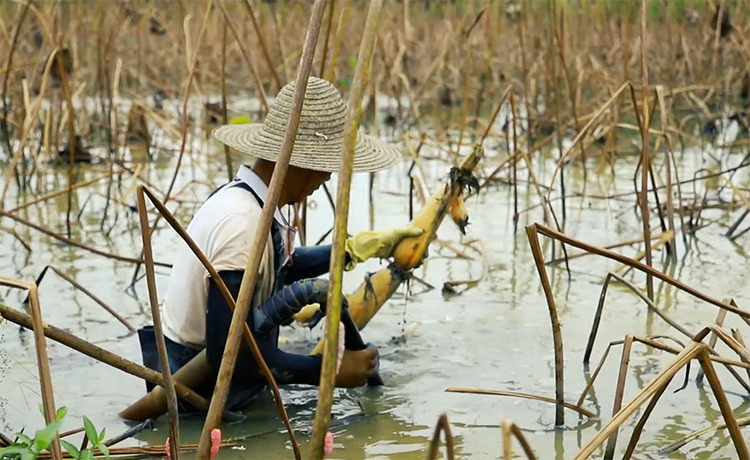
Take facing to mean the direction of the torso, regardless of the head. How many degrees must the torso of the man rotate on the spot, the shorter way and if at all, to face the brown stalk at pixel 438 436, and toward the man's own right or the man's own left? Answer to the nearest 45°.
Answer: approximately 90° to the man's own right

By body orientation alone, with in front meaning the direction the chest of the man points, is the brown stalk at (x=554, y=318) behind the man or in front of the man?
in front

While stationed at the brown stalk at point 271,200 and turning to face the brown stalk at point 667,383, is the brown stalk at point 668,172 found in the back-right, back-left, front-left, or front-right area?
front-left

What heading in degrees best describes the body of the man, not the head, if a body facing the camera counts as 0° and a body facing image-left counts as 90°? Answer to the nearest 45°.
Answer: approximately 270°

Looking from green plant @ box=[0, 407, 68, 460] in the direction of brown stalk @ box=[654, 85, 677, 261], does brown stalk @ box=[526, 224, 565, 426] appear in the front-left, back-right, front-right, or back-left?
front-right

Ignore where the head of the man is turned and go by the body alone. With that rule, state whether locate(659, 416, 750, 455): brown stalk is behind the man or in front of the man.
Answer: in front

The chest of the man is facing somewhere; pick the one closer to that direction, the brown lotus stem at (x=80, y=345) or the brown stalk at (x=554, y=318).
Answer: the brown stalk

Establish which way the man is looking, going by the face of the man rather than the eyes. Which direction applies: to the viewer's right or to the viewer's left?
to the viewer's right

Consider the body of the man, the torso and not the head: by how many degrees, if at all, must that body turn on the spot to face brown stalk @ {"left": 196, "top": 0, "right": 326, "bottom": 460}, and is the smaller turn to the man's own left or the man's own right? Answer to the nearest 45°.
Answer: approximately 90° to the man's own right

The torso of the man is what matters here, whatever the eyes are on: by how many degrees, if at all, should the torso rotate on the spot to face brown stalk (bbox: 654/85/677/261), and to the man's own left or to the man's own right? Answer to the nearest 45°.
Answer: approximately 45° to the man's own left

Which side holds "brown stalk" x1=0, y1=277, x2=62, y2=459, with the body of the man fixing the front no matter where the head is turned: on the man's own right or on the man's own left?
on the man's own right

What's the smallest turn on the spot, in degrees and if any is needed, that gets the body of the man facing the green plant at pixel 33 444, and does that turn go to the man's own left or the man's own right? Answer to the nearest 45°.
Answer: approximately 90° to the man's own right

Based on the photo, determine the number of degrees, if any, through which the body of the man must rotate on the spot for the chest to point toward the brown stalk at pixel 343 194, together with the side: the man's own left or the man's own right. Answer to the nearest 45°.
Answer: approximately 90° to the man's own right

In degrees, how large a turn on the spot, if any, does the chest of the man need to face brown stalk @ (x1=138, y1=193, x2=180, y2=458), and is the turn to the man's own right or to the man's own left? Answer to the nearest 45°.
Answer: approximately 90° to the man's own right
